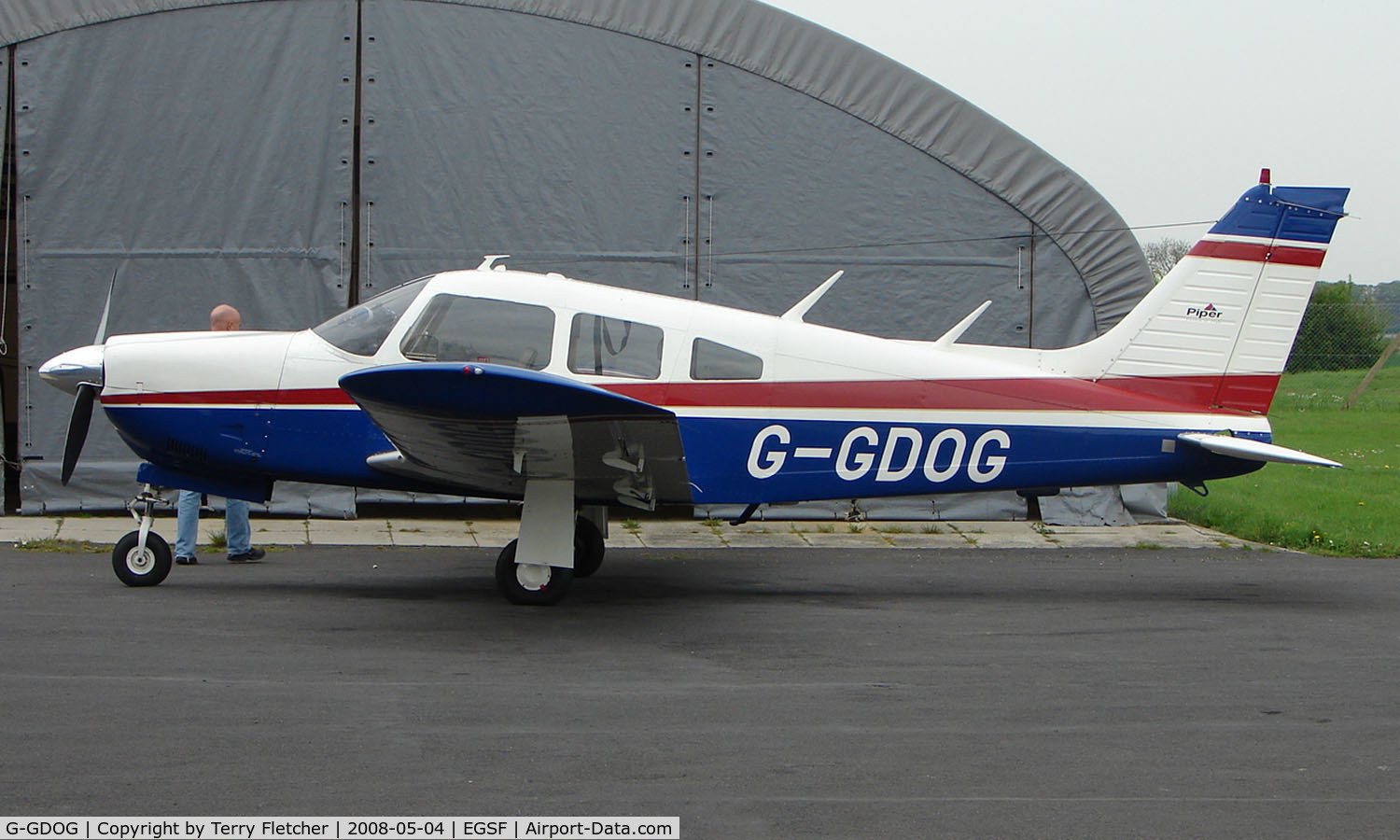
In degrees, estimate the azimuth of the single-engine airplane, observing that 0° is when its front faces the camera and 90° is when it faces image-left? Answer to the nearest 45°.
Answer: approximately 90°

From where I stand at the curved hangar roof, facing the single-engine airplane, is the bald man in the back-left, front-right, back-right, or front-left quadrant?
front-right

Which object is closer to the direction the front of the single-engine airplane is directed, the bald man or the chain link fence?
the bald man

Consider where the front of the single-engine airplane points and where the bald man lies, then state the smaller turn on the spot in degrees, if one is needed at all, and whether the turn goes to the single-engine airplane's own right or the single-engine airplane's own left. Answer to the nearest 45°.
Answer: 0° — it already faces them

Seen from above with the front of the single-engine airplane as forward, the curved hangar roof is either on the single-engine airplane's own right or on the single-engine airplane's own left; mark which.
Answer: on the single-engine airplane's own right

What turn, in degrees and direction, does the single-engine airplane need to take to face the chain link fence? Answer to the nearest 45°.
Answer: approximately 135° to its right

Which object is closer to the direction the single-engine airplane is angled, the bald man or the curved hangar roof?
the bald man
